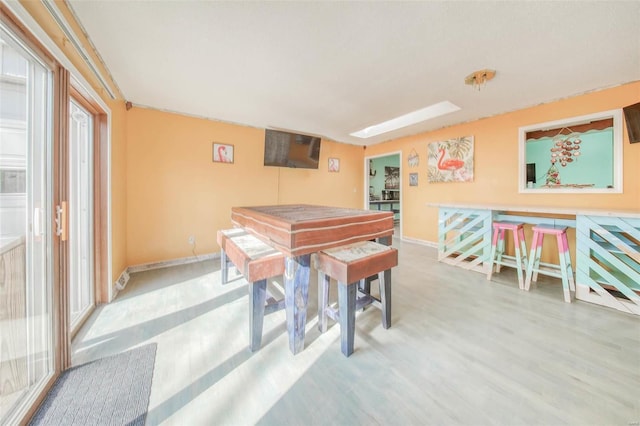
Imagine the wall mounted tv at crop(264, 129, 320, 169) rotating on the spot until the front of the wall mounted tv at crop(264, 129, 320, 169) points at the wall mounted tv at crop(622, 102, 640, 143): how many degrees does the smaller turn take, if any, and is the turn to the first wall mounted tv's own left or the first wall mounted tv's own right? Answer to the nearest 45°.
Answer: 0° — it already faces it

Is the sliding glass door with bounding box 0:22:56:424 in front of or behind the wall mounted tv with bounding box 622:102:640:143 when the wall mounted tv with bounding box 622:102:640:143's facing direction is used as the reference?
in front

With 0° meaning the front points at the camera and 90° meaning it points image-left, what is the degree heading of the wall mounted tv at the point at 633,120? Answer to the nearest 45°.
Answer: approximately 45°

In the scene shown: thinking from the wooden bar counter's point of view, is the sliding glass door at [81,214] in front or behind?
in front

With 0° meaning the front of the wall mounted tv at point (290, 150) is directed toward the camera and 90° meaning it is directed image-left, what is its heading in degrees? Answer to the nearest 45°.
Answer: approximately 315°

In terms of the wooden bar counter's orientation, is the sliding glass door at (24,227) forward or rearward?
forward

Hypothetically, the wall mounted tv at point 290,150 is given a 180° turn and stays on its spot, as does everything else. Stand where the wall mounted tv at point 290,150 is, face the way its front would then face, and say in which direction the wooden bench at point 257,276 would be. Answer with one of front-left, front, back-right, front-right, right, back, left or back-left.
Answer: back-left

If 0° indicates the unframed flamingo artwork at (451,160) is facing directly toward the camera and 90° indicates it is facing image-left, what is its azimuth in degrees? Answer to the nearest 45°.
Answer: approximately 45°
